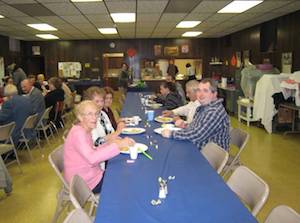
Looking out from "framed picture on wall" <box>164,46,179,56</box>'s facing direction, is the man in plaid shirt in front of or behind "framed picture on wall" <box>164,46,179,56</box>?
in front

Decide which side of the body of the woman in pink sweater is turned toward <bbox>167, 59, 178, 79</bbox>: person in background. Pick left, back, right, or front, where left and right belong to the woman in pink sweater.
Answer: left

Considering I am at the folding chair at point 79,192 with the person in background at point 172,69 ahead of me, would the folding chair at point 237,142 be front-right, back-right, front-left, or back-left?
front-right

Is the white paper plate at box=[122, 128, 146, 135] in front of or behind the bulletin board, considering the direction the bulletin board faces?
in front

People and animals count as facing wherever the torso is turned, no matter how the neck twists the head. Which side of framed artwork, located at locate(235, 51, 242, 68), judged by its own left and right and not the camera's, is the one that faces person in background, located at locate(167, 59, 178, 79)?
right

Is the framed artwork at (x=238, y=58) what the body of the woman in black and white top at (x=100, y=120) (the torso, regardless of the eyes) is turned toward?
no

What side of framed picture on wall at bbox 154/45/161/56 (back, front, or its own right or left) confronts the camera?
front

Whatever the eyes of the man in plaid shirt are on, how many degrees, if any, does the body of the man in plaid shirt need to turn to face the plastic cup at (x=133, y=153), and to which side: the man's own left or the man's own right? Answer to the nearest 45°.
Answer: approximately 45° to the man's own left

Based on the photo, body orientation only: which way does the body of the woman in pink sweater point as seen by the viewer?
to the viewer's right

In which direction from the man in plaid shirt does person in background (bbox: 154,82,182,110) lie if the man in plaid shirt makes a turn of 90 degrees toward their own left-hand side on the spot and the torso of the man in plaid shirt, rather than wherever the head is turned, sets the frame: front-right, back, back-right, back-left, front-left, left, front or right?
back

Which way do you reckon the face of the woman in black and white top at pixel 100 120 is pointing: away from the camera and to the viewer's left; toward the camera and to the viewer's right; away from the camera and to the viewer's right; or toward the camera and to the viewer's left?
toward the camera and to the viewer's right

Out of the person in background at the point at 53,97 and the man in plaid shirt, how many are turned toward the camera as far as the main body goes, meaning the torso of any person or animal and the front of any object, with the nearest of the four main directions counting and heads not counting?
0

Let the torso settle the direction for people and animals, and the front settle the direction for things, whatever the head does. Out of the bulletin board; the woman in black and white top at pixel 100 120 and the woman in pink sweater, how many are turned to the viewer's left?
0

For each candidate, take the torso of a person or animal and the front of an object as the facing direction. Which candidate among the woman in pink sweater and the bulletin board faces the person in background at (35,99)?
the bulletin board

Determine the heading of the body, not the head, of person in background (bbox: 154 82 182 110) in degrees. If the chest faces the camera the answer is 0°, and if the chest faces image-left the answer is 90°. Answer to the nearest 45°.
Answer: approximately 90°

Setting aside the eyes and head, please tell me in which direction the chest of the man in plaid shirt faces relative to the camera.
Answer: to the viewer's left

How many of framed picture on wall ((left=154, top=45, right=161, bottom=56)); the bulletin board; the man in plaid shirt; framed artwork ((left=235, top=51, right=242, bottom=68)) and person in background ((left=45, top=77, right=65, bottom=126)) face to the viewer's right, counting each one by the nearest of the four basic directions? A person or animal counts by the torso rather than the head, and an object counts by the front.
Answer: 0

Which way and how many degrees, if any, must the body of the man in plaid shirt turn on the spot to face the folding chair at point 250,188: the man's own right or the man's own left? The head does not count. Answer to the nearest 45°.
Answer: approximately 90° to the man's own left

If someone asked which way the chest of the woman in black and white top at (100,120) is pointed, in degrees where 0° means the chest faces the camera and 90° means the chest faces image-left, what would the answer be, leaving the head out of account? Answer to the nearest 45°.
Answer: approximately 315°

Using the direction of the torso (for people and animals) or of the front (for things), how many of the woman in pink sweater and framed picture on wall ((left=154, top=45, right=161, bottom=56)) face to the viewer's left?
0

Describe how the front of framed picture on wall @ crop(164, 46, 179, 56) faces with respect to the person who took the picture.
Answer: facing the viewer

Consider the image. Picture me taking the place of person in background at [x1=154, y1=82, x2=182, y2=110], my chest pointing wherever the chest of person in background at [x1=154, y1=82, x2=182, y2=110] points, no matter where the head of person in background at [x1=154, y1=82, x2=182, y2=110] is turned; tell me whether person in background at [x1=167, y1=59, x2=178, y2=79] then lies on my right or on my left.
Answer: on my right
